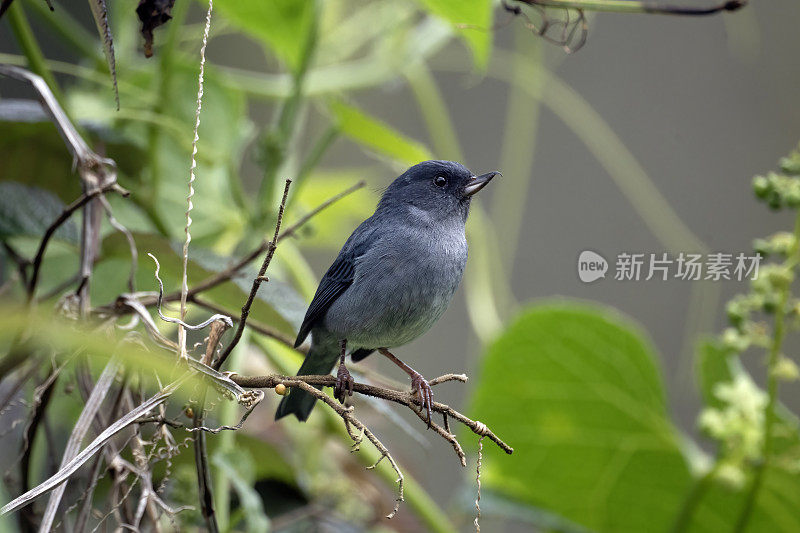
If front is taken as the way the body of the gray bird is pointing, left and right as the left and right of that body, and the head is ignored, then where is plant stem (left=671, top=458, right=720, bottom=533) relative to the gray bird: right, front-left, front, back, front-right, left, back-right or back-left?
left

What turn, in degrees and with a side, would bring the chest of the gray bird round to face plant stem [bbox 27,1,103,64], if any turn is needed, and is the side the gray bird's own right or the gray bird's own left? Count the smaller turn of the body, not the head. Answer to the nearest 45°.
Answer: approximately 180°

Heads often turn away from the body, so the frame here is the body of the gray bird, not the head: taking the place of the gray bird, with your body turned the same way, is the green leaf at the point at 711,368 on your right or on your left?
on your left

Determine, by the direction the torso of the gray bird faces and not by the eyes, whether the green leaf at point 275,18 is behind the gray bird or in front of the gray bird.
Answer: behind

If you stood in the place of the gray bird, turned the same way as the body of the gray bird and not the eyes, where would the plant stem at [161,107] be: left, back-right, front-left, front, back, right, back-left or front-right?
back

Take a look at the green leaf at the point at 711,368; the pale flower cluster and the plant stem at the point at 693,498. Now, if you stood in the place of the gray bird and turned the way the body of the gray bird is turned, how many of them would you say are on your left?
3

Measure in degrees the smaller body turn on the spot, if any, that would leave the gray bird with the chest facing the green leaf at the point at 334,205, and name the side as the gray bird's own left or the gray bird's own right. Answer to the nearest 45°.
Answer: approximately 135° to the gray bird's own left

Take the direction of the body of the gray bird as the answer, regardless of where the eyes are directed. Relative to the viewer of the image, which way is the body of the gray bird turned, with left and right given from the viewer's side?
facing the viewer and to the right of the viewer
